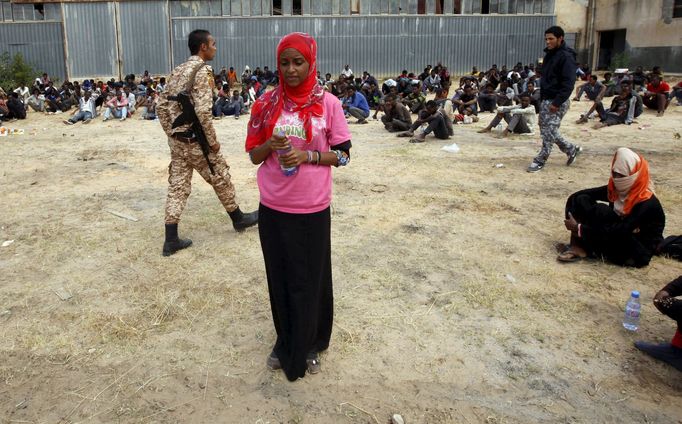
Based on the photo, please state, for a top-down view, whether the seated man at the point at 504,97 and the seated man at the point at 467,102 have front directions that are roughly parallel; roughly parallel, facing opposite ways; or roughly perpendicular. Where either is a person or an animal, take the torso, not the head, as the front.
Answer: roughly parallel

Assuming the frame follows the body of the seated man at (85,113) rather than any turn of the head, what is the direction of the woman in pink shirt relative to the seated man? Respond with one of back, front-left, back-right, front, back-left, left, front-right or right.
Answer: front-left

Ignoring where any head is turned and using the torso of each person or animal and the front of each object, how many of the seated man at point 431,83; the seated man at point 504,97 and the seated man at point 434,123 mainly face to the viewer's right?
0

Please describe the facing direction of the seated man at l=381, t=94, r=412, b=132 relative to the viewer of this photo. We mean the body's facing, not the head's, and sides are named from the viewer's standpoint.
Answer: facing the viewer and to the left of the viewer

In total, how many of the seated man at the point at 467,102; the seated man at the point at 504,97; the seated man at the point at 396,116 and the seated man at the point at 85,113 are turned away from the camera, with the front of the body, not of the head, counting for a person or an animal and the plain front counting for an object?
0

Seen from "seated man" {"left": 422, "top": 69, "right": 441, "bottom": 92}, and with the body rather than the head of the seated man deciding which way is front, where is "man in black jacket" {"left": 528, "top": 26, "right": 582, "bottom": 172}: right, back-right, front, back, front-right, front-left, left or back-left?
front-left

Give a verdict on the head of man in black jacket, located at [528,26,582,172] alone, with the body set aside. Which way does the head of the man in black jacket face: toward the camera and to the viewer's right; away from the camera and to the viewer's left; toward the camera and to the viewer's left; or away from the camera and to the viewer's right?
toward the camera and to the viewer's left

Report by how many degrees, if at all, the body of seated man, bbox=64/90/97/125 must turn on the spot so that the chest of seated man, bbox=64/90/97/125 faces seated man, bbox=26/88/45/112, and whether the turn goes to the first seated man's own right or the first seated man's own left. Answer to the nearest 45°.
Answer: approximately 135° to the first seated man's own right

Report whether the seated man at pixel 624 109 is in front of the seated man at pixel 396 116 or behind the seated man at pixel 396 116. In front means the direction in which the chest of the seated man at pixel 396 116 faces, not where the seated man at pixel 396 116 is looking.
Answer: behind

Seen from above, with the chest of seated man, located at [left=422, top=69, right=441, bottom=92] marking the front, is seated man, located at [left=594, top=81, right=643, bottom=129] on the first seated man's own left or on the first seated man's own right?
on the first seated man's own left

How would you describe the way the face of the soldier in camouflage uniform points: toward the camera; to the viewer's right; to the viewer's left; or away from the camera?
to the viewer's right

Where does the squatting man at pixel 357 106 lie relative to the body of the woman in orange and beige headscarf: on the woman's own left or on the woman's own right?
on the woman's own right
